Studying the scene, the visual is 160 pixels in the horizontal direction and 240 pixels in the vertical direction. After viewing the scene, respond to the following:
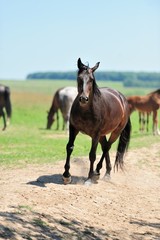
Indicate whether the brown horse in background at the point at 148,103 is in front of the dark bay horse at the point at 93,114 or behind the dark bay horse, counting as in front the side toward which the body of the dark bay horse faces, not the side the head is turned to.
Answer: behind

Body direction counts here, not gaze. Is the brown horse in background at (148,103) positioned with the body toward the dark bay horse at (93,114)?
no

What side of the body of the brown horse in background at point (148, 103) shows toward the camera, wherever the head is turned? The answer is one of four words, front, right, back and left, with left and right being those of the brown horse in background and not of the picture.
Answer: right

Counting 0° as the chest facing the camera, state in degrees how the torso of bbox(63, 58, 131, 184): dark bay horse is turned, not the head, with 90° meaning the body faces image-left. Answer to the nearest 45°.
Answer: approximately 45°
